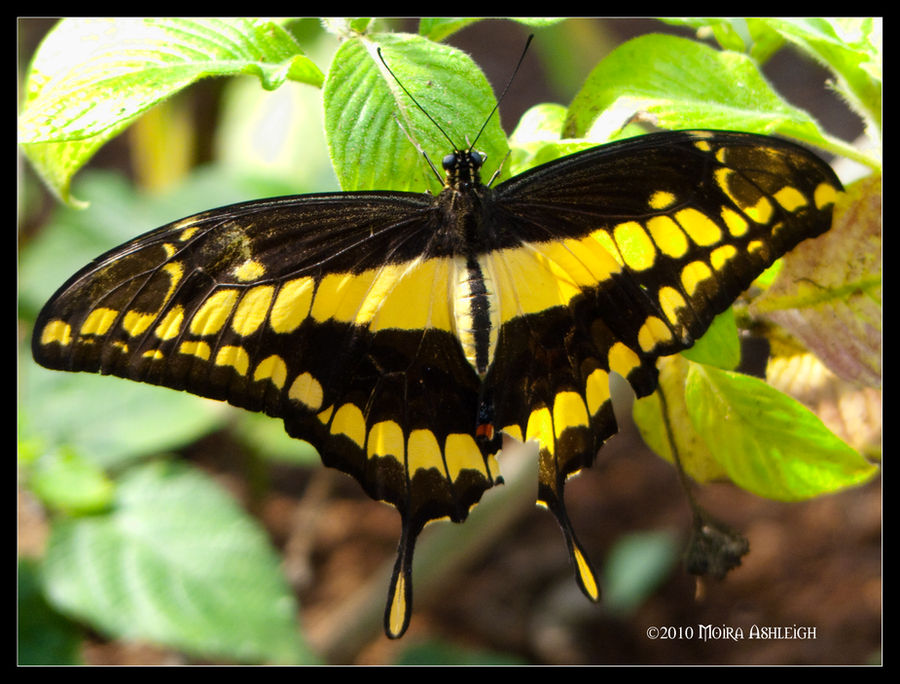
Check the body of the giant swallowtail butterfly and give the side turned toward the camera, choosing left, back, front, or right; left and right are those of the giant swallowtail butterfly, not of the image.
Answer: back
